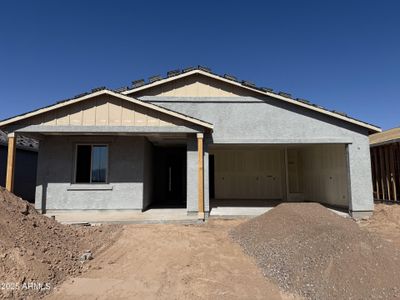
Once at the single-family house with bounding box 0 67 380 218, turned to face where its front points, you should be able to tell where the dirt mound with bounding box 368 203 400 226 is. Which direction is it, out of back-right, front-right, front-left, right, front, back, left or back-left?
left

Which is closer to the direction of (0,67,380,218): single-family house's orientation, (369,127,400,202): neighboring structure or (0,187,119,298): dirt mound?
the dirt mound

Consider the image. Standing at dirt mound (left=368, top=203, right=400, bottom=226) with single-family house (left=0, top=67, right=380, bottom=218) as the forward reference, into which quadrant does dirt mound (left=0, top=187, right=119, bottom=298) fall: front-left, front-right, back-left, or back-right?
front-left

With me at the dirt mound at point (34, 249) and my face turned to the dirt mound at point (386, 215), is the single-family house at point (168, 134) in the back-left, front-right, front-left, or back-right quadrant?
front-left

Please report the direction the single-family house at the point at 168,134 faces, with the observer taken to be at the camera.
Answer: facing the viewer

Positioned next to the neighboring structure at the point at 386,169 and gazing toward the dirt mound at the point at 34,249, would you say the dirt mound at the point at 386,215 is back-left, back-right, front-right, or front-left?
front-left

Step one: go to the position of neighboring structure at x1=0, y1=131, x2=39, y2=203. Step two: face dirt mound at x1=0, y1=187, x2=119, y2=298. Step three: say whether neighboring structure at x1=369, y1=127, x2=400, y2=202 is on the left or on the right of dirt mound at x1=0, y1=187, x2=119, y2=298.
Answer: left

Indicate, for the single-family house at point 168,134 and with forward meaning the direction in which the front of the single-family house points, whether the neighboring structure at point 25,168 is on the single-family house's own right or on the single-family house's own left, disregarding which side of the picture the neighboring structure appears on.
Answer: on the single-family house's own right

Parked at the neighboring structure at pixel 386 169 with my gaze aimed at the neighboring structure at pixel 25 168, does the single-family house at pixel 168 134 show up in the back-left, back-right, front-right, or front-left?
front-left

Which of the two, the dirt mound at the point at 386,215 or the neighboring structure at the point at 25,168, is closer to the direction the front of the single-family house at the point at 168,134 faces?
the dirt mound

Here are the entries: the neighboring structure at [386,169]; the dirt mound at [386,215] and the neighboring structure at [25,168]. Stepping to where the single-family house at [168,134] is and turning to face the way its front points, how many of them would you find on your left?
2

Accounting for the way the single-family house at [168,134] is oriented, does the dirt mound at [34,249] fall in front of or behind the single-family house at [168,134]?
in front

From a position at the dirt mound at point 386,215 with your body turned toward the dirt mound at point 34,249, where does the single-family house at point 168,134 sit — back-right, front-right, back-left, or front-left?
front-right

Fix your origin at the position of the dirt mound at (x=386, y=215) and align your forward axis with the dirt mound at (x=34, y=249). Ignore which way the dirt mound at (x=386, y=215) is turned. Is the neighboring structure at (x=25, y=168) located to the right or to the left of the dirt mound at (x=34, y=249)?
right

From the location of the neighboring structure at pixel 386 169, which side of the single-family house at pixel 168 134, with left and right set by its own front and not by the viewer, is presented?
left
